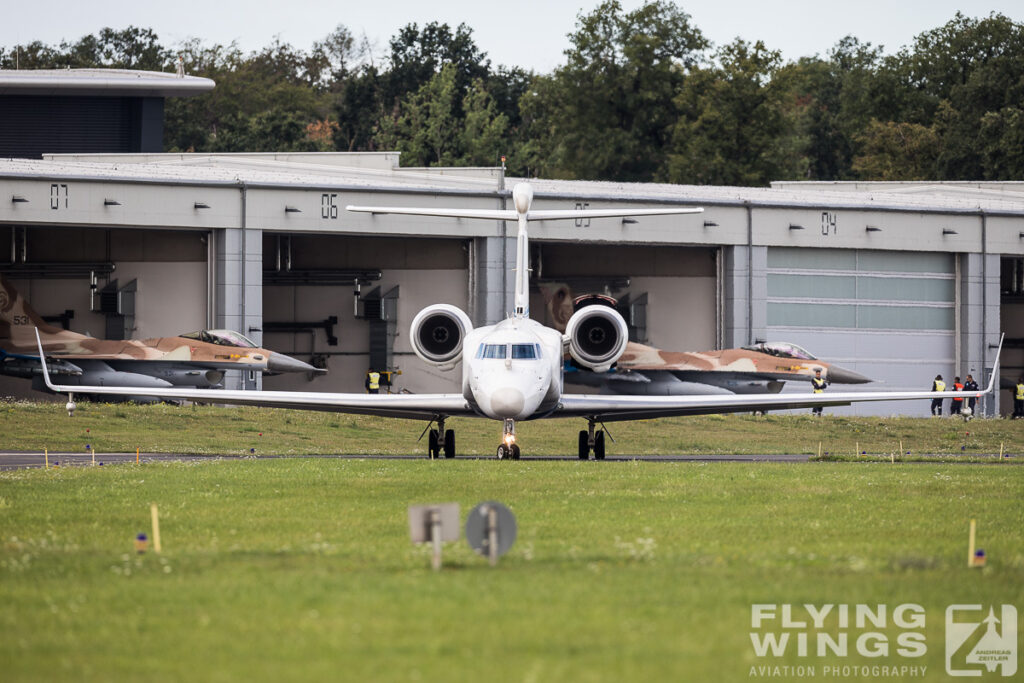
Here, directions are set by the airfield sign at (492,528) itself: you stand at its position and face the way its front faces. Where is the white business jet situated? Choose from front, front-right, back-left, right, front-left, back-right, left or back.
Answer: front

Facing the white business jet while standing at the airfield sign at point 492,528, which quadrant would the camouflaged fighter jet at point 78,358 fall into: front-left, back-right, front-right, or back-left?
front-left

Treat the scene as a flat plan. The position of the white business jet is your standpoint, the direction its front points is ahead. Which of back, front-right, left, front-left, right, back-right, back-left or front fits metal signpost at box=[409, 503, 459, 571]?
front

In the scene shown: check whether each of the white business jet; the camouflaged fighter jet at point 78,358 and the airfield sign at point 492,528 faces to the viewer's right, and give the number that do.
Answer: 1

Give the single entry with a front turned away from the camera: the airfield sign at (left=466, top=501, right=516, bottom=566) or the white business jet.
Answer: the airfield sign

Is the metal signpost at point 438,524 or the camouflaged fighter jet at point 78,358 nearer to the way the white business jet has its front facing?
the metal signpost

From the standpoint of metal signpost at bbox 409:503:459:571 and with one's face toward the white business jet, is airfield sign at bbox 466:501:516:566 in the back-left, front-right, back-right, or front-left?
front-right

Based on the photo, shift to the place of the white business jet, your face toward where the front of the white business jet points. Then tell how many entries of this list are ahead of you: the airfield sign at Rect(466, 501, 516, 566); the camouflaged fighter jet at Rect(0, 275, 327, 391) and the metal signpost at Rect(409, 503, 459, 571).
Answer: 2

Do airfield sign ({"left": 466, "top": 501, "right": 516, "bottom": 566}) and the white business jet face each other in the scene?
yes

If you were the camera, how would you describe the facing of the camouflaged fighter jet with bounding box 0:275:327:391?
facing to the right of the viewer

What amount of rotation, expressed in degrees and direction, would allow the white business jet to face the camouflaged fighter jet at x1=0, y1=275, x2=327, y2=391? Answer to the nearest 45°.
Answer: approximately 135° to its right

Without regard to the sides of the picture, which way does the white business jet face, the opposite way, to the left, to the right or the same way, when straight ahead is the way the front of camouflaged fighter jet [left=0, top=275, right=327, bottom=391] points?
to the right

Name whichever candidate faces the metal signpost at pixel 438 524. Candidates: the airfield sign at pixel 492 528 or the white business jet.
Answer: the white business jet

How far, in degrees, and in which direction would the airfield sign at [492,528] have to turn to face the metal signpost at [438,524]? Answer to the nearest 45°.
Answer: approximately 135° to its left

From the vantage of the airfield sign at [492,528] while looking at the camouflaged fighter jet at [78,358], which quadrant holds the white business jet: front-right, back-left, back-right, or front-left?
front-right

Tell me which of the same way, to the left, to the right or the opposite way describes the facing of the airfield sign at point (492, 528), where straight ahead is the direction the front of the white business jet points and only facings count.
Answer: the opposite way

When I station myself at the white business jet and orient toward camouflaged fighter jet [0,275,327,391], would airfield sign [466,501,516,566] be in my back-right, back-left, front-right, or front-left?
back-left

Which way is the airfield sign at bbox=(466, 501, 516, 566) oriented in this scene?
away from the camera

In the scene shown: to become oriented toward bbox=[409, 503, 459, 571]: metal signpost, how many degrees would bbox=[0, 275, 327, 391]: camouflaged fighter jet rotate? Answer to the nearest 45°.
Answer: approximately 90° to its right

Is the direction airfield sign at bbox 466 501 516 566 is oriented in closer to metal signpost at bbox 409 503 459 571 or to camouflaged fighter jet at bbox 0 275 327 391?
the camouflaged fighter jet

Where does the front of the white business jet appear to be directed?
toward the camera

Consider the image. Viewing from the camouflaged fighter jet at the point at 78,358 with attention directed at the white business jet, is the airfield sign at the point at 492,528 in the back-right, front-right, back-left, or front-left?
front-right
